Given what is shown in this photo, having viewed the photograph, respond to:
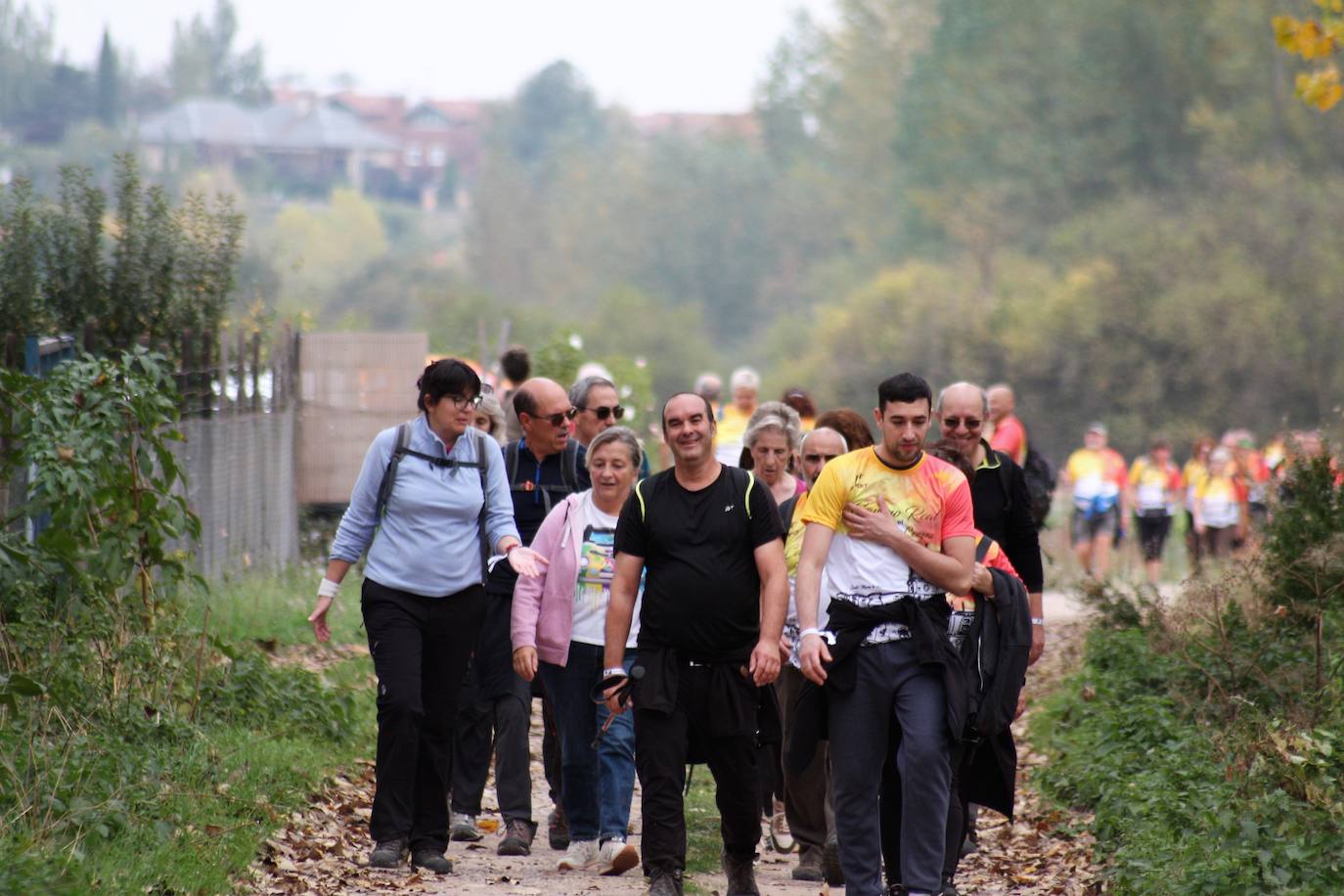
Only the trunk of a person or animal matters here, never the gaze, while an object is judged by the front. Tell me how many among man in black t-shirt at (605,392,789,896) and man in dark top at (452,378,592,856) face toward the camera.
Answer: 2

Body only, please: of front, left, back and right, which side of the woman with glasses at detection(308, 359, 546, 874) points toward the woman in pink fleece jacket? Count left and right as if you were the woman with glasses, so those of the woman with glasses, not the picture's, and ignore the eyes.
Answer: left

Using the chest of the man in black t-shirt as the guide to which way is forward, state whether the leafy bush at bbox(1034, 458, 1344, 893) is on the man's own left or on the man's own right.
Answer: on the man's own left

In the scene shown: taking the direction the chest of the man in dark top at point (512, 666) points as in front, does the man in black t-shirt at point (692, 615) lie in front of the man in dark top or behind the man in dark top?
in front

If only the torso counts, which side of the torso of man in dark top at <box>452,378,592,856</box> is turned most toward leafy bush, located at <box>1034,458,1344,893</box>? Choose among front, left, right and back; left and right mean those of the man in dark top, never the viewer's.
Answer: left

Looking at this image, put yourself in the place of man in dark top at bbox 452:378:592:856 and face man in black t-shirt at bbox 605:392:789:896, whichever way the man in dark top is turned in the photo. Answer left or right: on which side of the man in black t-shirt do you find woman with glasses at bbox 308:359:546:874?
right

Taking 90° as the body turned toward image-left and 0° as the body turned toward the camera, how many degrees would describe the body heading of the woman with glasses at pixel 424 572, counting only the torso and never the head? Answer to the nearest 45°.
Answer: approximately 0°

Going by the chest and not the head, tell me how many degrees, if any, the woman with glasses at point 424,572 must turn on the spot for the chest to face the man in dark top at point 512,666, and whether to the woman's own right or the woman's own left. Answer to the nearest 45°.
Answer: approximately 135° to the woman's own left

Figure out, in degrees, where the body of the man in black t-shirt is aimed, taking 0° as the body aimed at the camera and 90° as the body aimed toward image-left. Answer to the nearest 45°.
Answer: approximately 0°
